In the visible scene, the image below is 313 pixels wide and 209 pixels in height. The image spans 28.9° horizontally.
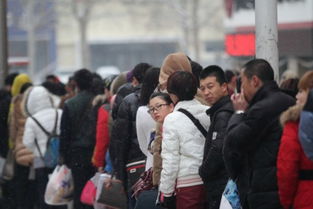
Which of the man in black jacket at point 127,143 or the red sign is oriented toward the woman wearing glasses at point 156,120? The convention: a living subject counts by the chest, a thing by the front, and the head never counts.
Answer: the red sign

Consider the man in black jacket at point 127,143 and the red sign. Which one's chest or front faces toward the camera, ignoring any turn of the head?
the red sign

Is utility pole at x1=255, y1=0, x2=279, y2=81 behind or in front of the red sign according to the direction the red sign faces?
in front

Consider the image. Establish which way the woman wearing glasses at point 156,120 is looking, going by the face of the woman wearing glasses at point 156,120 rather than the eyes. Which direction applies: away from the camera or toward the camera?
toward the camera

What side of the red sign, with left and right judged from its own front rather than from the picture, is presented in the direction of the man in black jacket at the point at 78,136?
front

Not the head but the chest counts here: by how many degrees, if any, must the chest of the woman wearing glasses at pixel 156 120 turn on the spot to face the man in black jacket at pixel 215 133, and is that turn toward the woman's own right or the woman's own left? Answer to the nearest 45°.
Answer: approximately 90° to the woman's own left

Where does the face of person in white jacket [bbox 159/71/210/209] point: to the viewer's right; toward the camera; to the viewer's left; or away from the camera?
away from the camera

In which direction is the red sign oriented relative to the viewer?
toward the camera

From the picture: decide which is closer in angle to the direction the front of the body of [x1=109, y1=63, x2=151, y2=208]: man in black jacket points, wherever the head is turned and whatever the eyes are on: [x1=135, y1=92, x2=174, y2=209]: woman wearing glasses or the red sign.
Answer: the red sign

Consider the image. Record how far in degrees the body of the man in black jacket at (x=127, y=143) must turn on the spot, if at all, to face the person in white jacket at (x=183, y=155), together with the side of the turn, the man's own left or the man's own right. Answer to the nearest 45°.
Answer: approximately 135° to the man's own right
